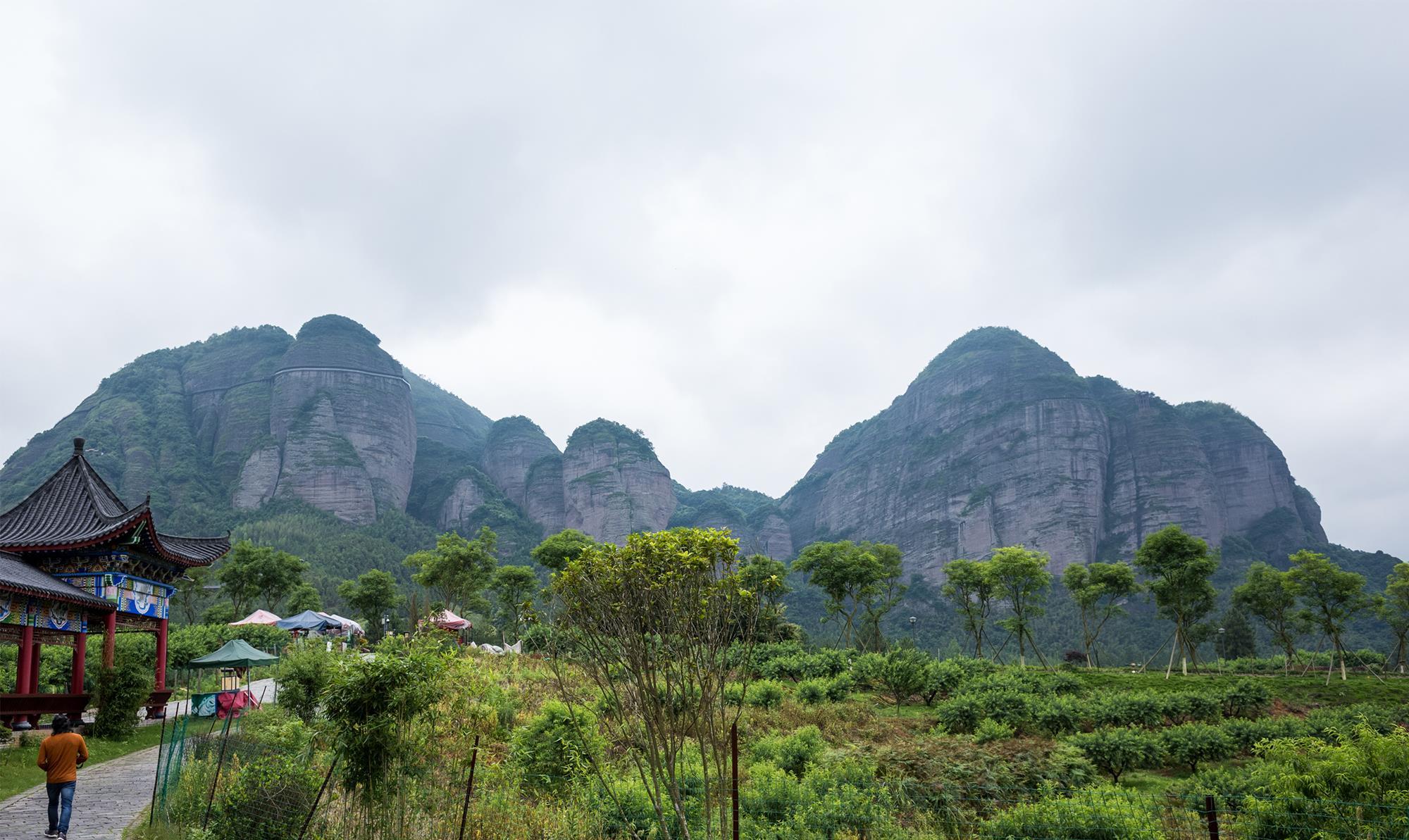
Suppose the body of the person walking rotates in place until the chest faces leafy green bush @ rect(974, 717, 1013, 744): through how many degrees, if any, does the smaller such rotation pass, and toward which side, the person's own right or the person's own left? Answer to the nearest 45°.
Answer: approximately 90° to the person's own right

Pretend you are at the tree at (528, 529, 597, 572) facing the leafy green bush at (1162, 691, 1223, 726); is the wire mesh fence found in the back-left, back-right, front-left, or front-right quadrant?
front-right

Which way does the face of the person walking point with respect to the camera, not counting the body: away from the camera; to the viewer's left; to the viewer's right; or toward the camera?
away from the camera

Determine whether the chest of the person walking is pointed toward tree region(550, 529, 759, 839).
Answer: no

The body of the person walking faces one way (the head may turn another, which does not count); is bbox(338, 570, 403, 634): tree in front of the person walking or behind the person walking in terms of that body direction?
in front

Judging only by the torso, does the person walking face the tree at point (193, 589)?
yes

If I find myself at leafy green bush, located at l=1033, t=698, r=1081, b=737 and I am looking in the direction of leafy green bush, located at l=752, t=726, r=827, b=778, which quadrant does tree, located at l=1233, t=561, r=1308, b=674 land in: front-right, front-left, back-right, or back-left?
back-right

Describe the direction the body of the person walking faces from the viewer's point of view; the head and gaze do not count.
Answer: away from the camera

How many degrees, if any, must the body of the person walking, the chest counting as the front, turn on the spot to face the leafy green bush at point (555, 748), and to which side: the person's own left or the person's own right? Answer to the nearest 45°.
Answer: approximately 90° to the person's own right

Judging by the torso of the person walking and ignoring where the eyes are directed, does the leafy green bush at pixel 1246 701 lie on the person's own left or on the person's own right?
on the person's own right

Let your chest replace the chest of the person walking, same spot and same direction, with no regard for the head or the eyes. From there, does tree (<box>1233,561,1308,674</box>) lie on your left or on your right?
on your right
